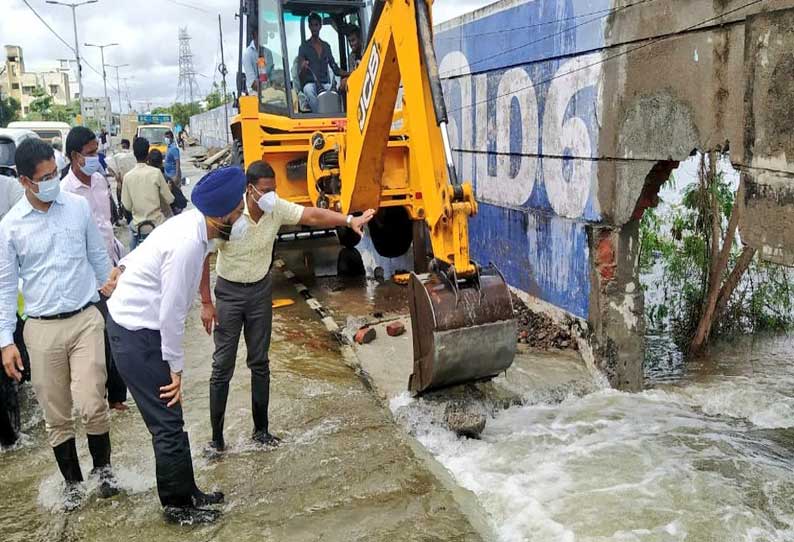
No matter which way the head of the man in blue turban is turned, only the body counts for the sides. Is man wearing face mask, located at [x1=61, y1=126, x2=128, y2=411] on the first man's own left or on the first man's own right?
on the first man's own left

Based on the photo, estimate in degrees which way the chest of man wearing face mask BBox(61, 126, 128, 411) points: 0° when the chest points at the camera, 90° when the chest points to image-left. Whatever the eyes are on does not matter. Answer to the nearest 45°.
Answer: approximately 315°

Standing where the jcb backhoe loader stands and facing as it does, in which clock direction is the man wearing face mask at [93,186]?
The man wearing face mask is roughly at 8 o'clock from the jcb backhoe loader.

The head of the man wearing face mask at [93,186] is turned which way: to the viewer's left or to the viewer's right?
to the viewer's right

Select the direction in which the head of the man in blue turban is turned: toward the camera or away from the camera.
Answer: away from the camera

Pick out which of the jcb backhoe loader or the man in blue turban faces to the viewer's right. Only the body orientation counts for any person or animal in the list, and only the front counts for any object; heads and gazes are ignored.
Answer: the man in blue turban

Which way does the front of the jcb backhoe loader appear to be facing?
away from the camera

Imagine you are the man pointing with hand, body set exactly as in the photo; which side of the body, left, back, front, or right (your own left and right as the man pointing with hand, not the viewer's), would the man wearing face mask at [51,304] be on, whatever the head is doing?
right

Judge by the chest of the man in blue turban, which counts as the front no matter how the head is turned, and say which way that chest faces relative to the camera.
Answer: to the viewer's right

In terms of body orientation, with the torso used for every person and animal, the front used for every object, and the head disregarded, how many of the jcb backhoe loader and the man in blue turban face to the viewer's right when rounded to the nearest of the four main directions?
1

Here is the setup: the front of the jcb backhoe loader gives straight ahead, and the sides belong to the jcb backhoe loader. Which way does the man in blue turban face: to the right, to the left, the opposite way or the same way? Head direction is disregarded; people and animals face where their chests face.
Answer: to the right
